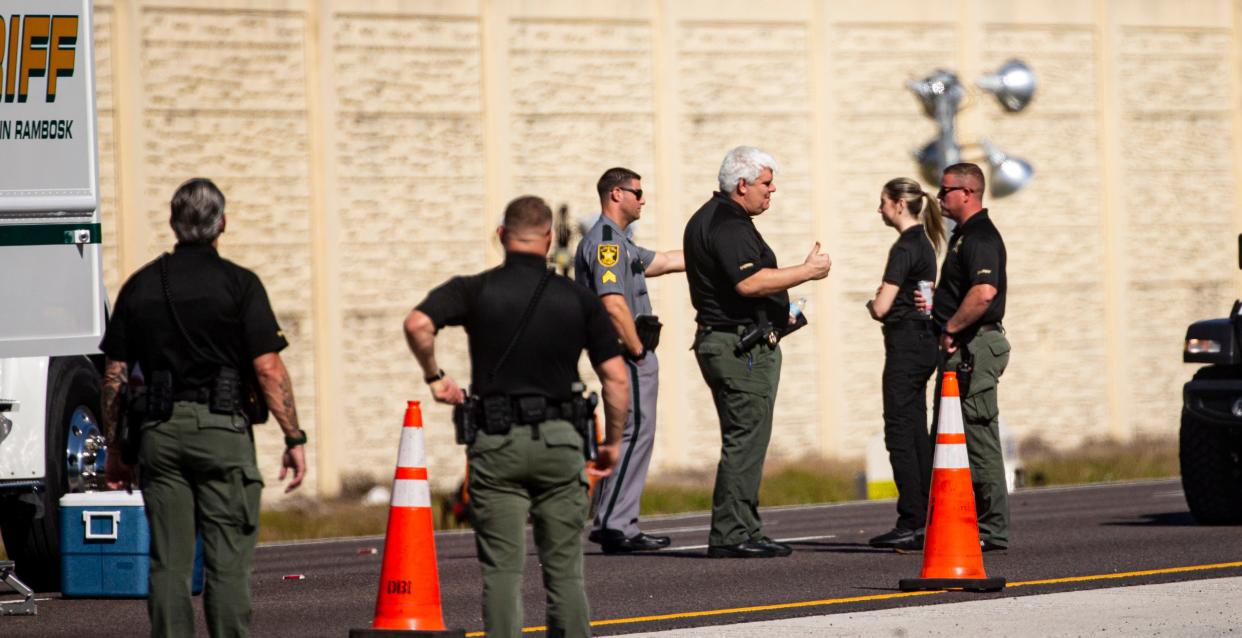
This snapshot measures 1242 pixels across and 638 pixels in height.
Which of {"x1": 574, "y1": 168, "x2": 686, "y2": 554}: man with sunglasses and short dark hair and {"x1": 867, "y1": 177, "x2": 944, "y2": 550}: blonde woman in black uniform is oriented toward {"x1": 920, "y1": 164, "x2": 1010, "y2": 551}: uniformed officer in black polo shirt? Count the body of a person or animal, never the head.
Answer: the man with sunglasses and short dark hair

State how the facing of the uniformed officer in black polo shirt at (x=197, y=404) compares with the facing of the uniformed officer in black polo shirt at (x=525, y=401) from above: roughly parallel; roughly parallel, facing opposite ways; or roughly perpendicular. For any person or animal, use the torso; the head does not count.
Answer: roughly parallel

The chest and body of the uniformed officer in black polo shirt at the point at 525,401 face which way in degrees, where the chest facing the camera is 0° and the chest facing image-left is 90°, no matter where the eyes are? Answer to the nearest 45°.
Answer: approximately 180°

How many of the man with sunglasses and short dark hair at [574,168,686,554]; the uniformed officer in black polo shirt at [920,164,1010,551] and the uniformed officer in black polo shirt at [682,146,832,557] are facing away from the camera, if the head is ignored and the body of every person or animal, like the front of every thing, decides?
0

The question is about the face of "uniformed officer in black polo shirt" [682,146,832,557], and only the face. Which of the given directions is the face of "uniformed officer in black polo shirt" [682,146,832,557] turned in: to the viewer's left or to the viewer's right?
to the viewer's right

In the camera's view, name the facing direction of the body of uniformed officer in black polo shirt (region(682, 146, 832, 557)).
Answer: to the viewer's right

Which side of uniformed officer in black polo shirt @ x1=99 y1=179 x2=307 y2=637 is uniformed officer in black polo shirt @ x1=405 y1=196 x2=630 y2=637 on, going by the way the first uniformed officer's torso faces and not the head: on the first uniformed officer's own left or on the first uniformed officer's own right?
on the first uniformed officer's own right

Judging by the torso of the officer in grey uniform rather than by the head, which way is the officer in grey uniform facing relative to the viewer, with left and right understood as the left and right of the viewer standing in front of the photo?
facing to the right of the viewer

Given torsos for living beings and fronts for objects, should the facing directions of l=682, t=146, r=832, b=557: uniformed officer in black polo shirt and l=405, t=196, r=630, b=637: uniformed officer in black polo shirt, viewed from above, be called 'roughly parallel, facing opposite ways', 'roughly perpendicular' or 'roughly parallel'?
roughly perpendicular

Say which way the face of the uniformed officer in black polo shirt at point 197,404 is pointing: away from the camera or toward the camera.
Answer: away from the camera

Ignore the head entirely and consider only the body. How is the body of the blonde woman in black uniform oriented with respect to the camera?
to the viewer's left

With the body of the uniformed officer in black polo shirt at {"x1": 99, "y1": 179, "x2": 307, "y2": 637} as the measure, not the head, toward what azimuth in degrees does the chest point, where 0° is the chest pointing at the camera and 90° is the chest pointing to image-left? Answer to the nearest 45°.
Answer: approximately 180°

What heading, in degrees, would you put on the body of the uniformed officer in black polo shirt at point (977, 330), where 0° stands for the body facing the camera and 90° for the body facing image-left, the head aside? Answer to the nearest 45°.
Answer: approximately 90°

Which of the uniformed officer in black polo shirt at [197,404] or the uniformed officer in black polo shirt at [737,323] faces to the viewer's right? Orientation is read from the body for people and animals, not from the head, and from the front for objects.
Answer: the uniformed officer in black polo shirt at [737,323]

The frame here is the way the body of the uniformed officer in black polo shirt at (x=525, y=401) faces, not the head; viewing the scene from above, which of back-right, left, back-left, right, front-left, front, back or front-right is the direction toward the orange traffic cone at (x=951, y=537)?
front-right
